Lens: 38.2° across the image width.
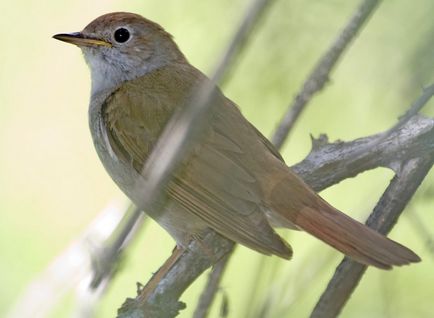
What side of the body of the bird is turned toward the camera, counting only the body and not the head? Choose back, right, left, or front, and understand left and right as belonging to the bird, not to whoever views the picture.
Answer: left

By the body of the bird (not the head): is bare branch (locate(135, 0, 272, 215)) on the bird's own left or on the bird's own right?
on the bird's own left

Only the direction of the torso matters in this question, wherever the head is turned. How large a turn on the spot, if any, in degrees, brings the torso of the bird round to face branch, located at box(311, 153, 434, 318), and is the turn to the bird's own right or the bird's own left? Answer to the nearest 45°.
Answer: approximately 135° to the bird's own left
